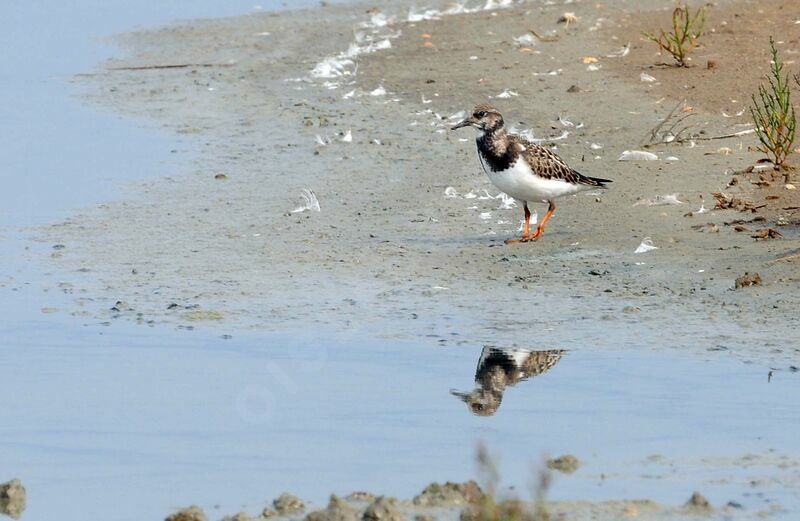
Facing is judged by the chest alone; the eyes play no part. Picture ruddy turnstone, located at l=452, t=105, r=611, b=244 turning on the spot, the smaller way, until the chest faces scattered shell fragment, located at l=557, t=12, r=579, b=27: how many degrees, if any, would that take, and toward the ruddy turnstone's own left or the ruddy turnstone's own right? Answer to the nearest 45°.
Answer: approximately 90° to the ruddy turnstone's own right

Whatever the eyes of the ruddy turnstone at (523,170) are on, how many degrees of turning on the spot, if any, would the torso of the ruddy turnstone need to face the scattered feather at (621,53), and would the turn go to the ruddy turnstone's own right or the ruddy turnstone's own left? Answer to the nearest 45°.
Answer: approximately 90° to the ruddy turnstone's own right

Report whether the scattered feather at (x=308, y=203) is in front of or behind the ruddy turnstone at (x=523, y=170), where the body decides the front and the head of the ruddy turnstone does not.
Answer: in front

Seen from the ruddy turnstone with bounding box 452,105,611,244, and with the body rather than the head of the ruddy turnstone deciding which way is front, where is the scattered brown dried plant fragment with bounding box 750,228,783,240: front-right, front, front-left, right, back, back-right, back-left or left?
back

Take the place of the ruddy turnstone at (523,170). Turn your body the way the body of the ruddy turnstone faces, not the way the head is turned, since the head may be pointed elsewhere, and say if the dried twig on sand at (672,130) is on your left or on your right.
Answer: on your right

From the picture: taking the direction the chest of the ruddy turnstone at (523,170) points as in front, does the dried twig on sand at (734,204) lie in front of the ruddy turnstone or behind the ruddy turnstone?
behind

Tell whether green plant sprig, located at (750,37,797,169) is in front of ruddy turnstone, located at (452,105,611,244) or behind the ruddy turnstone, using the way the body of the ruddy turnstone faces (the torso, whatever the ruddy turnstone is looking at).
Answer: behind

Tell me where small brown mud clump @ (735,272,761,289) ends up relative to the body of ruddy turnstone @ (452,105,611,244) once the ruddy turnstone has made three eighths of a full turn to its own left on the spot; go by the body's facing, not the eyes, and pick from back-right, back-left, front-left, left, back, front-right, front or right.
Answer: front

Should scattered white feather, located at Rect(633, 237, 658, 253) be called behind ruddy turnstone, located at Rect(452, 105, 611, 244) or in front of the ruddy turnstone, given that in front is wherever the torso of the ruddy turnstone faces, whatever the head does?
behind

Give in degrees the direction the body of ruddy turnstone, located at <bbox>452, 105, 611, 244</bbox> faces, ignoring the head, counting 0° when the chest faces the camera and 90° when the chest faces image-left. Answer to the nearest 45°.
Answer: approximately 90°

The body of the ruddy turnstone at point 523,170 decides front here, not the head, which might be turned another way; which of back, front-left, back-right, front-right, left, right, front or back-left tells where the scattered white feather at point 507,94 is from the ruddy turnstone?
right
